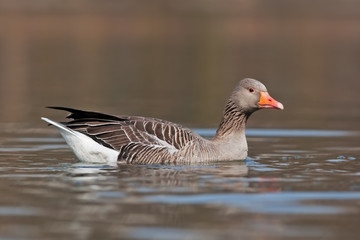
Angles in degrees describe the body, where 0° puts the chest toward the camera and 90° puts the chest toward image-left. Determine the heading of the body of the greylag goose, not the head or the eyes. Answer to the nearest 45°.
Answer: approximately 270°
